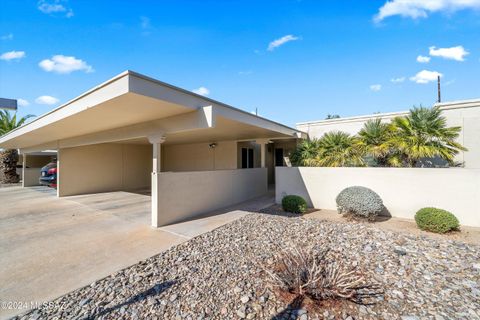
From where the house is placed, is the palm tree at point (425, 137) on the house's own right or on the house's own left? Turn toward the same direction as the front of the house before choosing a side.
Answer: on the house's own left

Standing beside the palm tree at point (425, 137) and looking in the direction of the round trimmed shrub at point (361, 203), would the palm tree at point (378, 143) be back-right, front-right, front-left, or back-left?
front-right

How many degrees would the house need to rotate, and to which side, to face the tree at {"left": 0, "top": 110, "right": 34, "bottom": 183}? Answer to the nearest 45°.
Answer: approximately 90° to its right

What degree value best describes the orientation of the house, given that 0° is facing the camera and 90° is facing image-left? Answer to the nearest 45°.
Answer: approximately 45°

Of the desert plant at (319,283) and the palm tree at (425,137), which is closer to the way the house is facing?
the desert plant

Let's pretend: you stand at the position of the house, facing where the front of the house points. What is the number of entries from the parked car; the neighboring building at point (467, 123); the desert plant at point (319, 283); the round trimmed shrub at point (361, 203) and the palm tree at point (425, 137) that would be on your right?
1

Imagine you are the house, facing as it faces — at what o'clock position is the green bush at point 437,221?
The green bush is roughly at 9 o'clock from the house.

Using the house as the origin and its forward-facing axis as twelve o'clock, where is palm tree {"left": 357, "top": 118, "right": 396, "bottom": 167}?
The palm tree is roughly at 8 o'clock from the house.

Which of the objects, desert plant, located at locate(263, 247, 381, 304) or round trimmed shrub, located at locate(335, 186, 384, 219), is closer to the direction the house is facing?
the desert plant

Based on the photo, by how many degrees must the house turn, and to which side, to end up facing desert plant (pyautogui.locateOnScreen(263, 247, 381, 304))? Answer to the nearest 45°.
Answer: approximately 45° to its left

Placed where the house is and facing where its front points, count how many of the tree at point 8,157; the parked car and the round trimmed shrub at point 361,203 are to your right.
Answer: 2

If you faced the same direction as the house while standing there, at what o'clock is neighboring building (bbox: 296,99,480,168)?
The neighboring building is roughly at 8 o'clock from the house.
